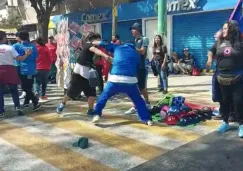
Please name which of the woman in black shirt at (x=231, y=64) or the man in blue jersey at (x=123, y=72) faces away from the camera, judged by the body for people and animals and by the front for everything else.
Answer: the man in blue jersey

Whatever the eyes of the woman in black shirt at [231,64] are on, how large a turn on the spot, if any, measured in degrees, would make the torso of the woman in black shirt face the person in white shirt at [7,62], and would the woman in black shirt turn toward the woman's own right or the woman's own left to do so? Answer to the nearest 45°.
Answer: approximately 45° to the woman's own right

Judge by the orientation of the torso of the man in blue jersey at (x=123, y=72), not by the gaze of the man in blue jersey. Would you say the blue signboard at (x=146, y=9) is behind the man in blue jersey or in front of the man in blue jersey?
in front

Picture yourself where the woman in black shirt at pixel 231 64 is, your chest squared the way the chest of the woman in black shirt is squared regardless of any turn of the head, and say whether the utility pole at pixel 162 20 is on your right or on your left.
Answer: on your right

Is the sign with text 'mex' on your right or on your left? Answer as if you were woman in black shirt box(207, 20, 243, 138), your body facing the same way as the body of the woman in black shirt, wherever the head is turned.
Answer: on your right

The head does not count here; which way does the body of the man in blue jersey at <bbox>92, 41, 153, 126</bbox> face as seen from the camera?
away from the camera
